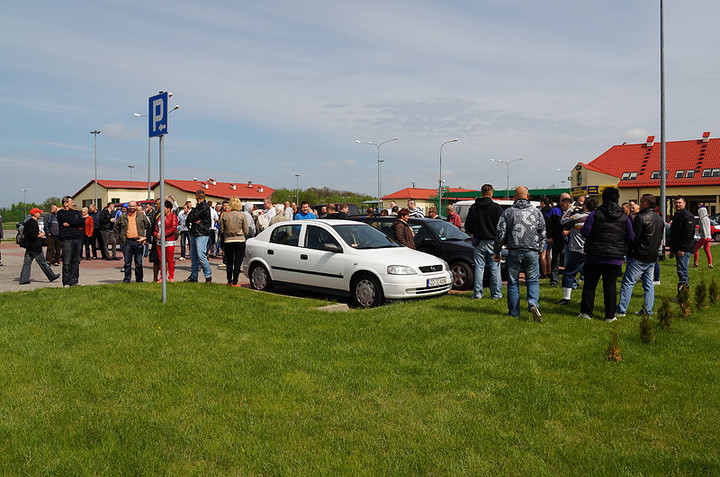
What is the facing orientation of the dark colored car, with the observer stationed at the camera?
facing the viewer and to the right of the viewer

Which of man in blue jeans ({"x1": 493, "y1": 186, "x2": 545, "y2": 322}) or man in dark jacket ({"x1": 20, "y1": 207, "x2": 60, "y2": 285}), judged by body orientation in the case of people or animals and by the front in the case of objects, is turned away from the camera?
the man in blue jeans

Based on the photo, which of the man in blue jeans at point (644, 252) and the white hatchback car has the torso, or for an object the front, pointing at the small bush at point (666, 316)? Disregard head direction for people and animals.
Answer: the white hatchback car

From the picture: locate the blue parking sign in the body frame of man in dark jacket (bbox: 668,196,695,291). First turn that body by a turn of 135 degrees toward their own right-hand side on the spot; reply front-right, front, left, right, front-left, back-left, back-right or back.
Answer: back-left

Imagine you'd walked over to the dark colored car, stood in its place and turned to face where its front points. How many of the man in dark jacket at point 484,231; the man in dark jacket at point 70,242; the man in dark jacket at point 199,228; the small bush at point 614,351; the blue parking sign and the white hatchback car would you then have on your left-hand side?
0

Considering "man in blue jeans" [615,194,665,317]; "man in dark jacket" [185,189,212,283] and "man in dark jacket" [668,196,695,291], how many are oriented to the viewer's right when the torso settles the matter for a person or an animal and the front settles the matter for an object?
0

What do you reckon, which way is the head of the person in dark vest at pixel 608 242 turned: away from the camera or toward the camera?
away from the camera

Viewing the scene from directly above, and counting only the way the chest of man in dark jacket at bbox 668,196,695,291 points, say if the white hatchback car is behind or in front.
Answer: in front

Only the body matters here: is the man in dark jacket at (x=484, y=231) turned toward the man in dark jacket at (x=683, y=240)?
no

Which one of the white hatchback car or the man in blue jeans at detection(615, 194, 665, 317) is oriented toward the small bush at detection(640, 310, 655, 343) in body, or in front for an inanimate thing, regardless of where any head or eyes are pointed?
the white hatchback car

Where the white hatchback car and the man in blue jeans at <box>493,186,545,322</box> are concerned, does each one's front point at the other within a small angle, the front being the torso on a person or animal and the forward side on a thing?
no

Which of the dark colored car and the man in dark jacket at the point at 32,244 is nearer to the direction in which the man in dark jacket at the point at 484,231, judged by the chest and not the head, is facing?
the dark colored car

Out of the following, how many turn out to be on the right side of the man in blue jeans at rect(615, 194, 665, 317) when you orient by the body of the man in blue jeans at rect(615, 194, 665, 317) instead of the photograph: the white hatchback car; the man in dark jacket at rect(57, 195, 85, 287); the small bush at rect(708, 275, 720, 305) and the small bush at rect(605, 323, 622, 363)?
1

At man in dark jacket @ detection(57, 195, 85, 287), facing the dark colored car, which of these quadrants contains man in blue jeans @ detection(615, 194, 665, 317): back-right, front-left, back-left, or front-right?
front-right
